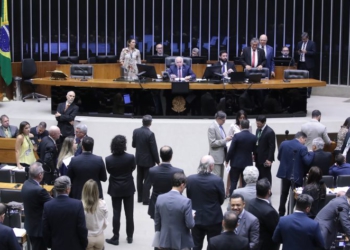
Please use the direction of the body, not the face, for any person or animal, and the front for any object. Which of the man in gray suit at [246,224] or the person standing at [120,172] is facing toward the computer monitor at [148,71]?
the person standing

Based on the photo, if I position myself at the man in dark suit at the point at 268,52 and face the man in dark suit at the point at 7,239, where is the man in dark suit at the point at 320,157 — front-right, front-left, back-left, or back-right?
front-left

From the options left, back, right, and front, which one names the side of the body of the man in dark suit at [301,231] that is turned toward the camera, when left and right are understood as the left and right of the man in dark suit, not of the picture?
back

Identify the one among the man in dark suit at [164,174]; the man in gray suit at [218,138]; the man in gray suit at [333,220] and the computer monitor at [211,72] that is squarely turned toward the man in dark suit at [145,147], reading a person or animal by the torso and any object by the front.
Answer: the man in dark suit at [164,174]

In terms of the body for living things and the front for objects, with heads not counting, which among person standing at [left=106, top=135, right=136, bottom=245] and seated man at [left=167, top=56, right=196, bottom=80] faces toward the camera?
the seated man

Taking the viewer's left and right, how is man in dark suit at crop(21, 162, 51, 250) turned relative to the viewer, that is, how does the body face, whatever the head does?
facing away from the viewer and to the right of the viewer

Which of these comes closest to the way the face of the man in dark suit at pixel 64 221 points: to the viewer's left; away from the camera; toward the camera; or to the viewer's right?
away from the camera

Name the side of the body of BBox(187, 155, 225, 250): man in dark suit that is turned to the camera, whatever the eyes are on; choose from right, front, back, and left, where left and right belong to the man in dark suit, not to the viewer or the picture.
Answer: back

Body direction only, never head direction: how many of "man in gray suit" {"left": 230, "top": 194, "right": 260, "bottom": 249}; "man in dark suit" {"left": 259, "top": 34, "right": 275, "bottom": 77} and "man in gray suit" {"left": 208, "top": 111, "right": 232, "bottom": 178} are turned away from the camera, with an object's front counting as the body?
0

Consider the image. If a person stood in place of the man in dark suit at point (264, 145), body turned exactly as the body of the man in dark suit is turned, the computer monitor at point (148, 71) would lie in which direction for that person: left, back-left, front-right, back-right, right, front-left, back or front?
right

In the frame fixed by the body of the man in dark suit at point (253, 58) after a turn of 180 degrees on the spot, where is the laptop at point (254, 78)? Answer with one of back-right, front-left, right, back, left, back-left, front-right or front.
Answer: back

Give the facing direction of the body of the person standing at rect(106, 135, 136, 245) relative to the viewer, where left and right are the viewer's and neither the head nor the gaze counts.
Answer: facing away from the viewer

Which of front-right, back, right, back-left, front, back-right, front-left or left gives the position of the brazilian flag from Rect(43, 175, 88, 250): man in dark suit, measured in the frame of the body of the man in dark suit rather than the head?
front

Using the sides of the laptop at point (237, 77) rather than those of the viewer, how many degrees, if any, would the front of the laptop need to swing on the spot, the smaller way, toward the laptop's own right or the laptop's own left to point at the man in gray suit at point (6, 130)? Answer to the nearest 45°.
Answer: approximately 135° to the laptop's own left

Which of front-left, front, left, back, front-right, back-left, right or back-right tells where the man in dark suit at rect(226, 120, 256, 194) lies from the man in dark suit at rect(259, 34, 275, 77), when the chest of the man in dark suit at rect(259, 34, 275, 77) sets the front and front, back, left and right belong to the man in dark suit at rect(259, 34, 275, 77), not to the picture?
front-left

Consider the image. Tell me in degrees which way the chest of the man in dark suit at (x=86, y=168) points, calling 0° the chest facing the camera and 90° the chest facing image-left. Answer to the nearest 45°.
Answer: approximately 180°
